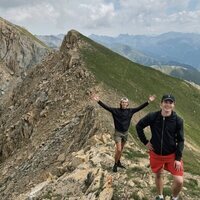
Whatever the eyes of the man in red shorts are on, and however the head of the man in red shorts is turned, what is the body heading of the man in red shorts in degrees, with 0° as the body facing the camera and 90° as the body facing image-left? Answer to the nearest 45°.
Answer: approximately 0°
